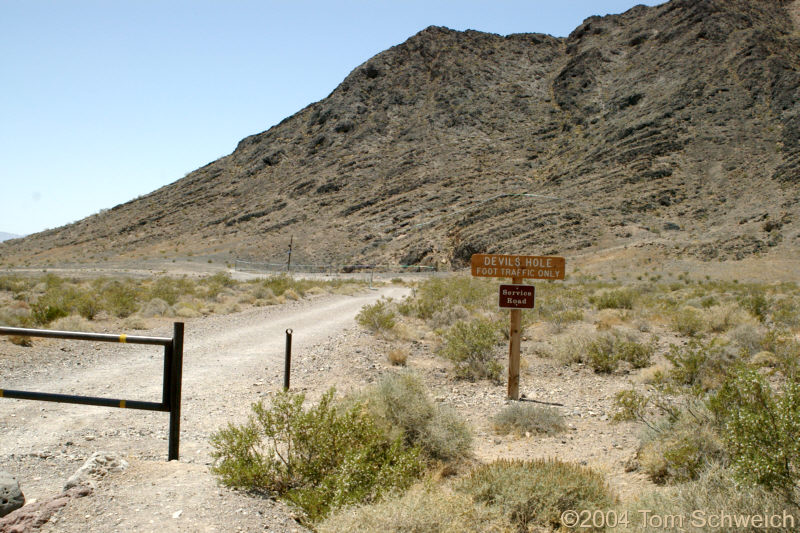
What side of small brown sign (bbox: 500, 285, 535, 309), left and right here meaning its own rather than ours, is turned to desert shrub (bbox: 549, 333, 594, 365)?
back

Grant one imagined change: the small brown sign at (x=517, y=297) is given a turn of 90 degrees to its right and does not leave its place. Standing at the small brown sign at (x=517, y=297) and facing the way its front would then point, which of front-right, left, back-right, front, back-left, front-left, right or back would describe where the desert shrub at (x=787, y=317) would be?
back-right

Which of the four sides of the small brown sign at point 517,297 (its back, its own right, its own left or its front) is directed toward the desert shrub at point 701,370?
left

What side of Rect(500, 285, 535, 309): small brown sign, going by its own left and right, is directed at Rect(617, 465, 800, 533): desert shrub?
front

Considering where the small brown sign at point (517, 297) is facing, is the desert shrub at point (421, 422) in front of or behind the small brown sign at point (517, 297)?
in front

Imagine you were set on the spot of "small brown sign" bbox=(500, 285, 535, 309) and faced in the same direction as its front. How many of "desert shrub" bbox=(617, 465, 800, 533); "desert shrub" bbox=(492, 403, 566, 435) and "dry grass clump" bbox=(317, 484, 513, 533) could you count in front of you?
3

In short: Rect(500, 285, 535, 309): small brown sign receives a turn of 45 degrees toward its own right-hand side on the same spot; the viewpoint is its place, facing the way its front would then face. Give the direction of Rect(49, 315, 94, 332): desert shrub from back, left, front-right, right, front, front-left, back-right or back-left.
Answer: front-right

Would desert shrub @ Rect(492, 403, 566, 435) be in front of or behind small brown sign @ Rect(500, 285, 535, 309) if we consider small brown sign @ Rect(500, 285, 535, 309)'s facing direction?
in front

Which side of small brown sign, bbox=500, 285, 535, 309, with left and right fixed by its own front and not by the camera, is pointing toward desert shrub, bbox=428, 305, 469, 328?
back

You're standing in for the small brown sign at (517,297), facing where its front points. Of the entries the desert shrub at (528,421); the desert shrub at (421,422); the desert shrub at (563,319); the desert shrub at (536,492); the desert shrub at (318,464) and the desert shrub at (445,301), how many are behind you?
2

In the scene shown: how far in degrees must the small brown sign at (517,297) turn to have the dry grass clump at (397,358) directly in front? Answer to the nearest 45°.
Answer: approximately 135° to its right

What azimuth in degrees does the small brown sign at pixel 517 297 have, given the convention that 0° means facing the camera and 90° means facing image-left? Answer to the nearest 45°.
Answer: approximately 0°

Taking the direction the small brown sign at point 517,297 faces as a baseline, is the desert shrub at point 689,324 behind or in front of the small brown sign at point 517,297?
behind

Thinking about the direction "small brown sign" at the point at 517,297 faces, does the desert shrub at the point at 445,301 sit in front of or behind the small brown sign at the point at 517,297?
behind

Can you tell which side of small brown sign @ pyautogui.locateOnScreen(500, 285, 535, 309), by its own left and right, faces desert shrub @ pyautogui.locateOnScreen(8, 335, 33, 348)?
right
